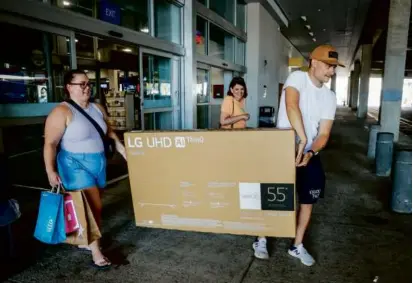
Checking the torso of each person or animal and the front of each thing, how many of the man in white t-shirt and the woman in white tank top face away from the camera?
0

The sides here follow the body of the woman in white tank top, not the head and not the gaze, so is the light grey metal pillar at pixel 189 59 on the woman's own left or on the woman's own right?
on the woman's own left

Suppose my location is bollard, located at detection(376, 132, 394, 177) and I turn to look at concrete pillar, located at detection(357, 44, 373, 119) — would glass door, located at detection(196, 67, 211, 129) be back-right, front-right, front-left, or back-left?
front-left

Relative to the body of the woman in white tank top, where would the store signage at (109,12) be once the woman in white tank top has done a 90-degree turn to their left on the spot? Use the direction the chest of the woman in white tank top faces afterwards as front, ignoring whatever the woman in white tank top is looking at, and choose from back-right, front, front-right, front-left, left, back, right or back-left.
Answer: front-left

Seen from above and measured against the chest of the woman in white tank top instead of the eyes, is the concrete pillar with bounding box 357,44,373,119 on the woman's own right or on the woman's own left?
on the woman's own left

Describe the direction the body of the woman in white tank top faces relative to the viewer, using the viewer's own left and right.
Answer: facing the viewer and to the right of the viewer

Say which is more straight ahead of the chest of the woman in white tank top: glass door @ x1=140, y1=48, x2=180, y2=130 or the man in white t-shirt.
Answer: the man in white t-shirt
